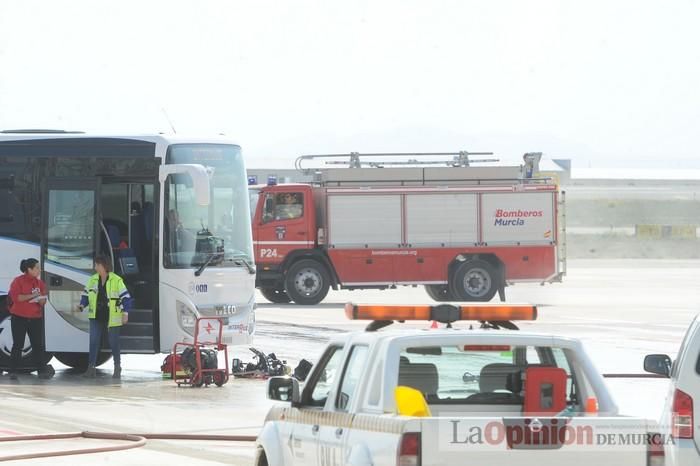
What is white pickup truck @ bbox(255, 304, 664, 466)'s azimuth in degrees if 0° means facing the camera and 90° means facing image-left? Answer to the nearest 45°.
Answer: approximately 135°

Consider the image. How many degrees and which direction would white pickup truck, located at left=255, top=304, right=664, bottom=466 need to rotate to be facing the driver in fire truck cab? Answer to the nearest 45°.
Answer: approximately 45° to its right

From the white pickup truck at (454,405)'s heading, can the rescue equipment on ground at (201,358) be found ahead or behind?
ahead

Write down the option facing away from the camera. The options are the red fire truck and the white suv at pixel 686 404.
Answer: the white suv

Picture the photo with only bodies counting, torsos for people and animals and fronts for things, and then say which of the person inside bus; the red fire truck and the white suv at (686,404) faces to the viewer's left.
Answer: the red fire truck

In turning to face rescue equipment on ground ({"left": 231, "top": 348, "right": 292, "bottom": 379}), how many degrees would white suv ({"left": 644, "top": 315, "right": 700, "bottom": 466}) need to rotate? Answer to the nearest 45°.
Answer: approximately 45° to its left

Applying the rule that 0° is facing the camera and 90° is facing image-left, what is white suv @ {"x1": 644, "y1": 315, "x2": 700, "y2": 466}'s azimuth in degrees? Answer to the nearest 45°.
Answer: approximately 180°

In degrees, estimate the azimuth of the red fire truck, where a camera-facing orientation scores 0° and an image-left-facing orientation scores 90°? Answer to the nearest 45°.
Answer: approximately 90°

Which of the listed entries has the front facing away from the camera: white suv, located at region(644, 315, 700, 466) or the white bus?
the white suv

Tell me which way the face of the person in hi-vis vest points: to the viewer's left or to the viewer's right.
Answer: to the viewer's left

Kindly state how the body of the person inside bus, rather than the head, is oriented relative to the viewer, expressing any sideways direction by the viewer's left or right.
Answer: facing the viewer and to the right of the viewer
